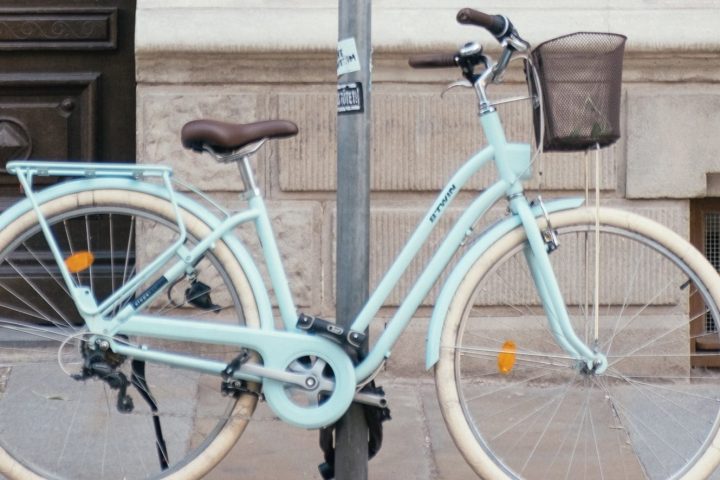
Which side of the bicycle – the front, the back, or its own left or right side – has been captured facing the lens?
right
